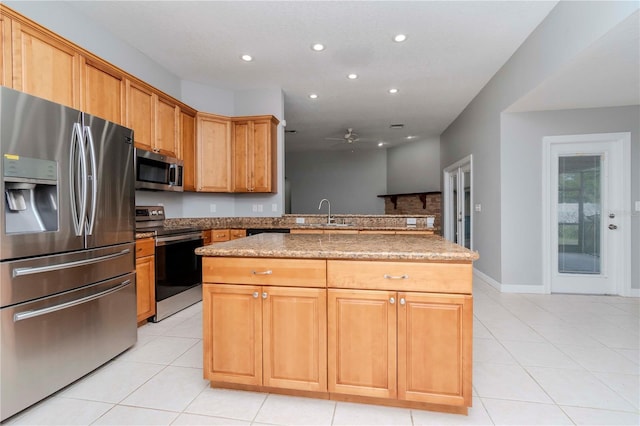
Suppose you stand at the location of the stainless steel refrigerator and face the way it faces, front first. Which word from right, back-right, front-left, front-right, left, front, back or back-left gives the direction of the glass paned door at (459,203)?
front-left

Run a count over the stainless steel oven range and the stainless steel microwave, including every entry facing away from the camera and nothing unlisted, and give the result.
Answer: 0

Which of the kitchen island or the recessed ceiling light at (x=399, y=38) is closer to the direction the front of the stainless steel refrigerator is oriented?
the kitchen island

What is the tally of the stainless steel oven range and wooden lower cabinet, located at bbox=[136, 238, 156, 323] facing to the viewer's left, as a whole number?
0

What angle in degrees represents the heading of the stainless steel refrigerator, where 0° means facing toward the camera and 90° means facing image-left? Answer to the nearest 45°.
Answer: approximately 315°

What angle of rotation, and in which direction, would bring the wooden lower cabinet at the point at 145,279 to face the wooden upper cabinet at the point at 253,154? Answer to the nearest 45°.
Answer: approximately 90° to its left

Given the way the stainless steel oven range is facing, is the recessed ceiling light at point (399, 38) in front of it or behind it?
in front

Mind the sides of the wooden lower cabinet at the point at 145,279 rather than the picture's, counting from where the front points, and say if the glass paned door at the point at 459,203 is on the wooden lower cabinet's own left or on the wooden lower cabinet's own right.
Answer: on the wooden lower cabinet's own left

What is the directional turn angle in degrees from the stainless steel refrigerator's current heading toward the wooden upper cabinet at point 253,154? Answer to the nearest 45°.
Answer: approximately 90° to its left
